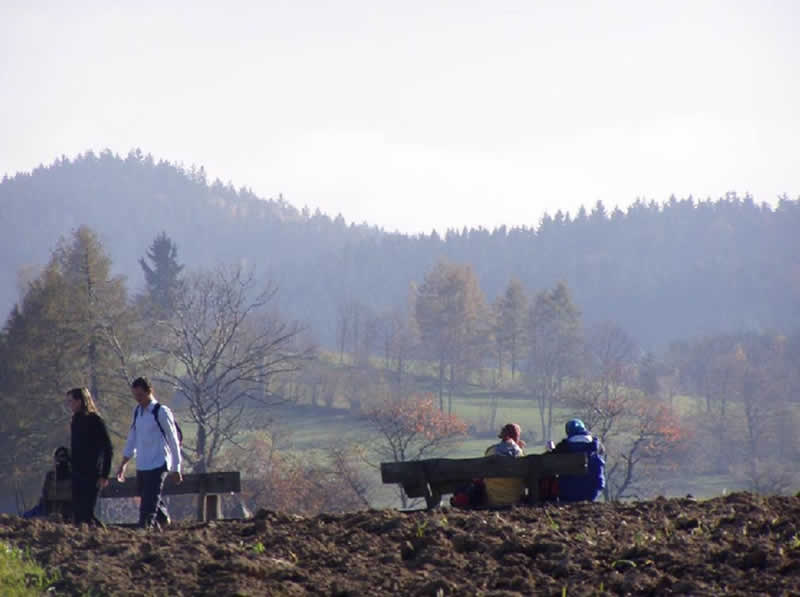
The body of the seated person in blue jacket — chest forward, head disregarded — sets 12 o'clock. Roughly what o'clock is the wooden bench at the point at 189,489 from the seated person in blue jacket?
The wooden bench is roughly at 9 o'clock from the seated person in blue jacket.

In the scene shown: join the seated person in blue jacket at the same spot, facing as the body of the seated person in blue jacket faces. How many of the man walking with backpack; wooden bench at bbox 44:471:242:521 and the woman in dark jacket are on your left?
3

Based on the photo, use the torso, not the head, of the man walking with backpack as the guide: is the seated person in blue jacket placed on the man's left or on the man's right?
on the man's left

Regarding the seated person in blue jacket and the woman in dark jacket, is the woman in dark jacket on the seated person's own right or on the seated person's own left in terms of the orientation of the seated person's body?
on the seated person's own left

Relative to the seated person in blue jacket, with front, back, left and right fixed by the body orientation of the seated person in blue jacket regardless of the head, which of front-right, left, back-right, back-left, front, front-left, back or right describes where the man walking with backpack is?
left

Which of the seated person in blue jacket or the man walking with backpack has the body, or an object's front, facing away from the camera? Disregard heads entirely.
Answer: the seated person in blue jacket

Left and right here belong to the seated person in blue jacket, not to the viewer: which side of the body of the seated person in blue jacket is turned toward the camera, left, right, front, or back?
back

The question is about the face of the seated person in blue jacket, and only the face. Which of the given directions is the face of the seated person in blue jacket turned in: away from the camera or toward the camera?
away from the camera

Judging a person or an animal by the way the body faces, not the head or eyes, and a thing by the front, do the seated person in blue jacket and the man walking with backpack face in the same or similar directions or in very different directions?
very different directions

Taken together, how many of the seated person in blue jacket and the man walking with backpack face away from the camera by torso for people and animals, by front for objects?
1

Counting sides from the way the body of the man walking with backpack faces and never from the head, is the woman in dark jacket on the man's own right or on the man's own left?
on the man's own right
